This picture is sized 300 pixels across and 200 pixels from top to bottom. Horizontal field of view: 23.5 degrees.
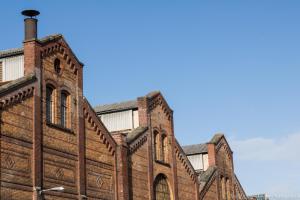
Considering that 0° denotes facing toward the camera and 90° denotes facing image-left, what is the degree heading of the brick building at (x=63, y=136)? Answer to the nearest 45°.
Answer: approximately 315°
